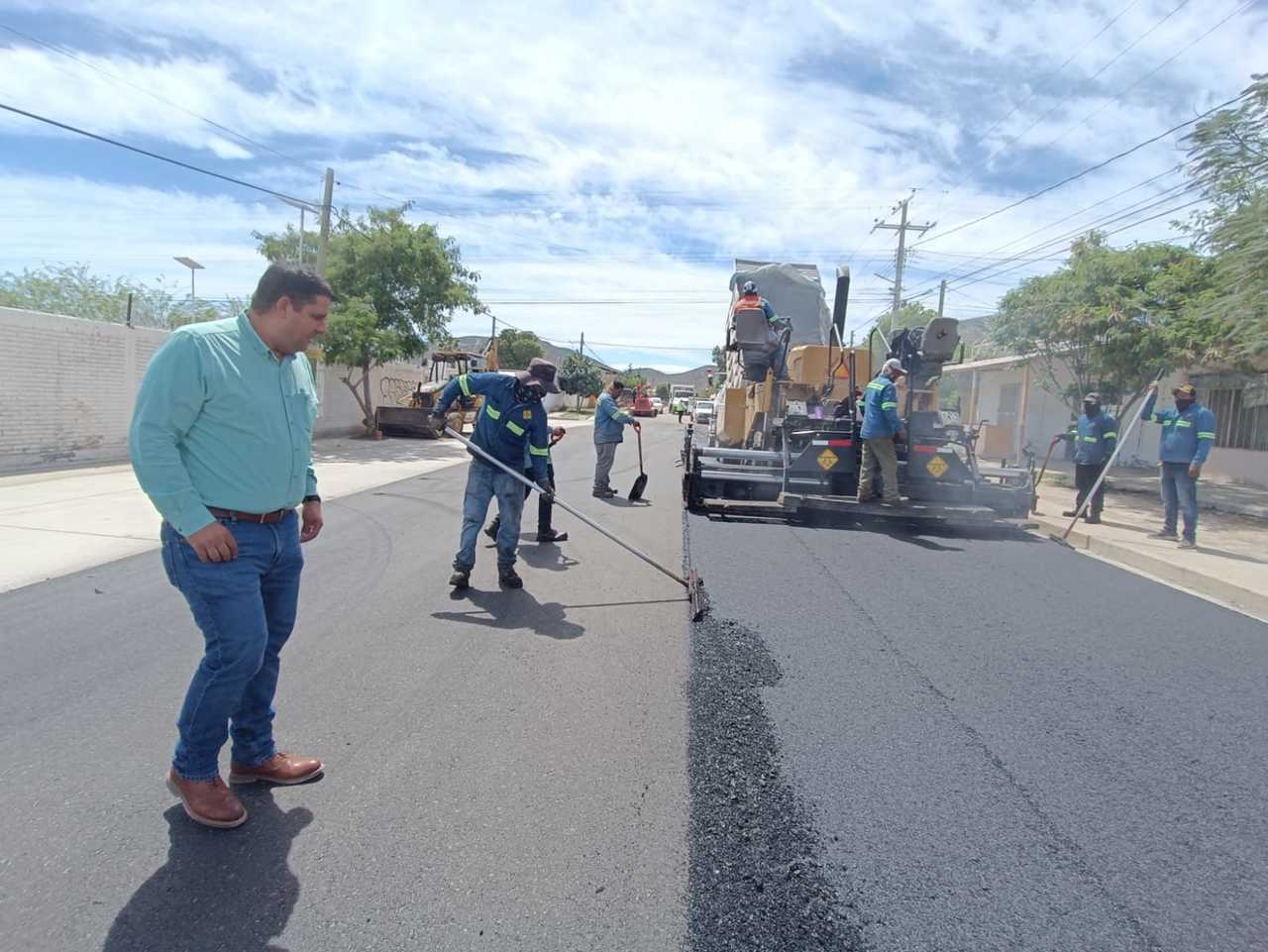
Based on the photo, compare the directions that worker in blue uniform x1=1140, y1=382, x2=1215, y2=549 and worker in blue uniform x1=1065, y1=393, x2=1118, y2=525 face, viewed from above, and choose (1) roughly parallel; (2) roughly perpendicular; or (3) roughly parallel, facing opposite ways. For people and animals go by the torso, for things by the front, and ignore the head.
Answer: roughly parallel

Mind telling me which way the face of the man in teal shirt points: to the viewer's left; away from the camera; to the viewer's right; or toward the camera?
to the viewer's right

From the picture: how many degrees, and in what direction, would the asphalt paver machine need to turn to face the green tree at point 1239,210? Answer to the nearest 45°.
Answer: approximately 90° to its right

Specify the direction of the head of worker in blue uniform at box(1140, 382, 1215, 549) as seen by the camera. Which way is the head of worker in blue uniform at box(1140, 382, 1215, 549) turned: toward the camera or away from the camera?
toward the camera

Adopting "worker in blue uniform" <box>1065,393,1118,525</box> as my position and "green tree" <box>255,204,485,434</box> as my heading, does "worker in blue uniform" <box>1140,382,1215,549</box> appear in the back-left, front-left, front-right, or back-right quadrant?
back-left

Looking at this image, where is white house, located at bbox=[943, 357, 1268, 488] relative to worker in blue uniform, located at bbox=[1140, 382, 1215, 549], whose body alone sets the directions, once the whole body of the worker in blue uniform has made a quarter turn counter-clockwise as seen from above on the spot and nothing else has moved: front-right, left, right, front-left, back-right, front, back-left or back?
back-left

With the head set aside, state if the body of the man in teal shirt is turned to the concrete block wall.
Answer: no

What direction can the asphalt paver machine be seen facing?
away from the camera

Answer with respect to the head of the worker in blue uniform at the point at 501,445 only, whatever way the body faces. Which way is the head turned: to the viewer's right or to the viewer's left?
to the viewer's right

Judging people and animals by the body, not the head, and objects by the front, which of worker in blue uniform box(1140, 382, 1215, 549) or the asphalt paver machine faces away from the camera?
the asphalt paver machine

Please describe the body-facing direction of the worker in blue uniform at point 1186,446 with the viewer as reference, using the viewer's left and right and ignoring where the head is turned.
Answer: facing the viewer and to the left of the viewer

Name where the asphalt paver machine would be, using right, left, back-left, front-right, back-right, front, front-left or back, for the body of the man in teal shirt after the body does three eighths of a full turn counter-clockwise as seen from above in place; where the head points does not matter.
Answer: front-right

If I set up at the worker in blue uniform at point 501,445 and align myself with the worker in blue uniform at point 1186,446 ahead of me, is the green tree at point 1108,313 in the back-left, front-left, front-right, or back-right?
front-left

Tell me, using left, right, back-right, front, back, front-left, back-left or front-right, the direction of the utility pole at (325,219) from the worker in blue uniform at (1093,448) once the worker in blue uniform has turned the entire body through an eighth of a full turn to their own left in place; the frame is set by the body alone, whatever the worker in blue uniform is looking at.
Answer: right

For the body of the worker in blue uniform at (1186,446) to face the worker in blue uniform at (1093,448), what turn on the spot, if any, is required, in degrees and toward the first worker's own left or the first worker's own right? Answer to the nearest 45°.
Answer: approximately 90° to the first worker's own right

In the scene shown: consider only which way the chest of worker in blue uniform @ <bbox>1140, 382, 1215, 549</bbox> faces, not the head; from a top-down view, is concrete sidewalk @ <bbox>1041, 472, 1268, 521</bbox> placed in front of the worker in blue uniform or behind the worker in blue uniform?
behind

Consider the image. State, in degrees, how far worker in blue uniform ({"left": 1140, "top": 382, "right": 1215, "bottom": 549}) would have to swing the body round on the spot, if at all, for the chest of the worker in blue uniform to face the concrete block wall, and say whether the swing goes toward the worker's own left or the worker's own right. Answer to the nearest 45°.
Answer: approximately 45° to the worker's own right

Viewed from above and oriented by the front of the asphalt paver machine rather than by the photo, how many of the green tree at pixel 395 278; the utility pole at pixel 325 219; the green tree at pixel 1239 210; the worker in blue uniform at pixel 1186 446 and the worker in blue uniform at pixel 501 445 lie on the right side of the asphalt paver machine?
2

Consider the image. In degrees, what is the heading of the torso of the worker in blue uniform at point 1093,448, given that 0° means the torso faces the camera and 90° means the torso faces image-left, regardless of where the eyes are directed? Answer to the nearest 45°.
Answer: approximately 45°

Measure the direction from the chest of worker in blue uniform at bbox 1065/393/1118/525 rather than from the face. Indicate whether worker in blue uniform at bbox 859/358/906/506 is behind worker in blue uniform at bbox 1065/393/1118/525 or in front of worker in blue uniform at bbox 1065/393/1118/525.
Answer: in front

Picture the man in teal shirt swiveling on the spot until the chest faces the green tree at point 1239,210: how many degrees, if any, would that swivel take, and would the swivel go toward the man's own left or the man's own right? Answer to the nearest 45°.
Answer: approximately 45° to the man's own left
